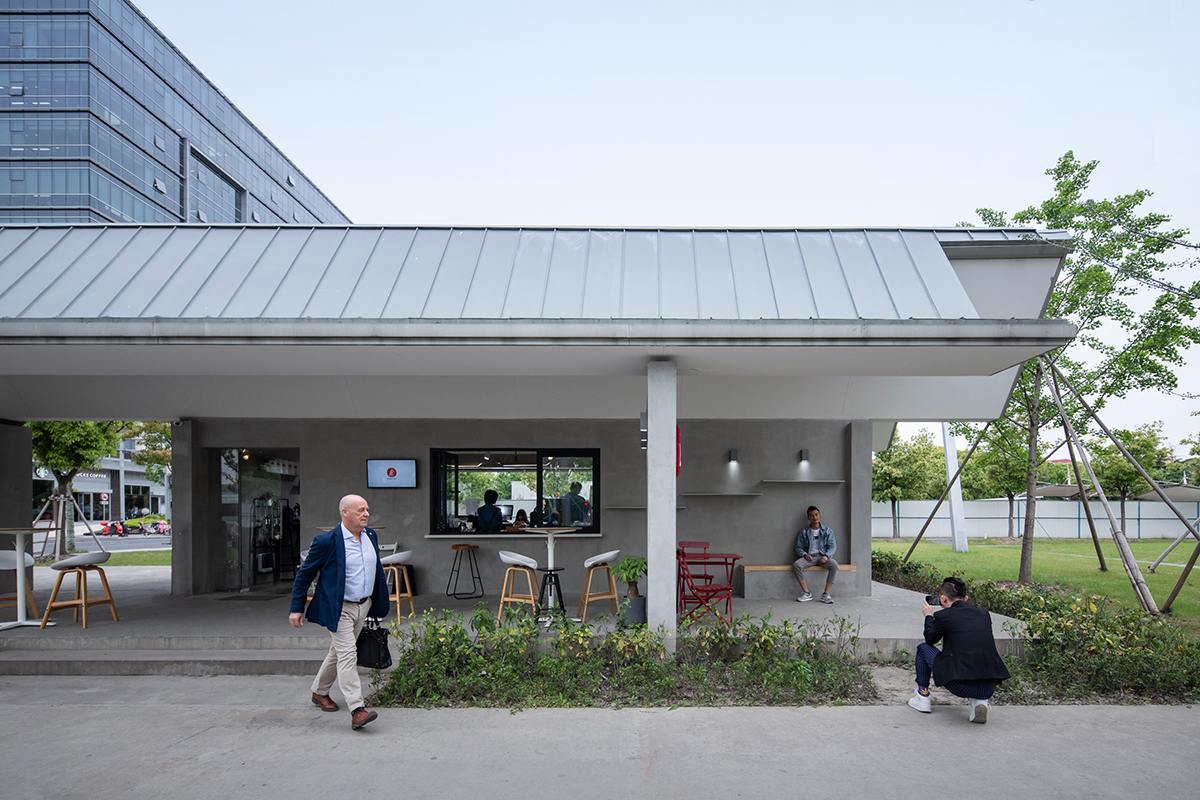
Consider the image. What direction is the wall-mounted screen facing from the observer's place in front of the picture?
facing the viewer

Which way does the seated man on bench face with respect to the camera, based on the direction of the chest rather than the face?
toward the camera

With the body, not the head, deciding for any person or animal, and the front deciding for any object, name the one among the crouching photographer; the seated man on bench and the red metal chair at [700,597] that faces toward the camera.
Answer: the seated man on bench

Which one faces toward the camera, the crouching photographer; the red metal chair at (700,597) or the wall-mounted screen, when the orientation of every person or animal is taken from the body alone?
the wall-mounted screen

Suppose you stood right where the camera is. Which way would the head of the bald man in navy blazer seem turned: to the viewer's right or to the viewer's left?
to the viewer's right

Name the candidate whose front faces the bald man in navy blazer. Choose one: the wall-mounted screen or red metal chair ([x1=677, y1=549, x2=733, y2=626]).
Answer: the wall-mounted screen

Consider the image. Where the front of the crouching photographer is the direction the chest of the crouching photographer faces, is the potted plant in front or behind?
in front

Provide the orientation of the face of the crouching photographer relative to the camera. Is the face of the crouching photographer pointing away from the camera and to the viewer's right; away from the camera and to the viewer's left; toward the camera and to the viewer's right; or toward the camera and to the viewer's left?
away from the camera and to the viewer's left

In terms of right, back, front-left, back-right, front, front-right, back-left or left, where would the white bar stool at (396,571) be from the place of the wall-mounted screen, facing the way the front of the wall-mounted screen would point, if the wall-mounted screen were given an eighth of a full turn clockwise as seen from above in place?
front-left

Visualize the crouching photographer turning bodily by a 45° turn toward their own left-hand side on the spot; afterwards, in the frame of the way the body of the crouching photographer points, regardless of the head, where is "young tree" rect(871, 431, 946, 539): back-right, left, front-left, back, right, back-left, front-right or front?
right

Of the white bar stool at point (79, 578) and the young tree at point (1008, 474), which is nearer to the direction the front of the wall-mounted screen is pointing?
the white bar stool
